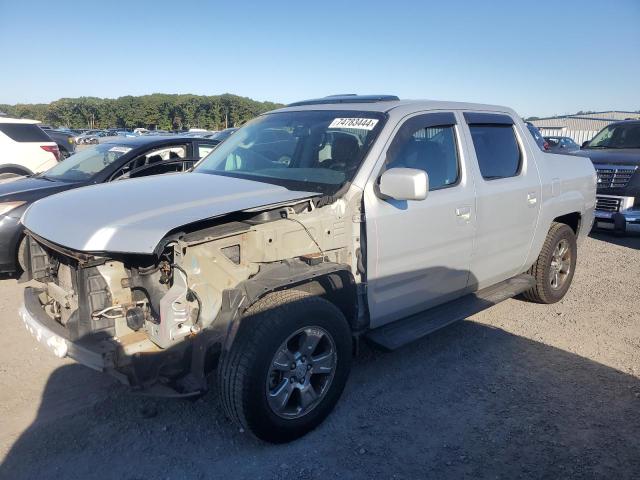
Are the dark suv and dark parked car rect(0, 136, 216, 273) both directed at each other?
no

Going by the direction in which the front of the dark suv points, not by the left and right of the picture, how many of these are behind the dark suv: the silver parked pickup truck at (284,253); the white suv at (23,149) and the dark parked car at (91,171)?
0

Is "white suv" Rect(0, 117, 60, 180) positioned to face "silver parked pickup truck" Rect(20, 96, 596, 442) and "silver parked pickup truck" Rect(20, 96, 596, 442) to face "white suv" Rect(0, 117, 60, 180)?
no

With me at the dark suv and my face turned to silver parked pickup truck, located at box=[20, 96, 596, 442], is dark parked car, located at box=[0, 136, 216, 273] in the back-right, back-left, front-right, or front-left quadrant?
front-right

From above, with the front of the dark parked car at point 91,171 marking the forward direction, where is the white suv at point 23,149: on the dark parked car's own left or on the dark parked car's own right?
on the dark parked car's own right

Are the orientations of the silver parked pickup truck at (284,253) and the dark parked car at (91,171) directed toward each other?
no

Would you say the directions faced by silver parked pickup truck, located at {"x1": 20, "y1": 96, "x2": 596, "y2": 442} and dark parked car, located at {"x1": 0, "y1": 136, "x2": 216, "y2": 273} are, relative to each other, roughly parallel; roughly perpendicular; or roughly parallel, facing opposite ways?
roughly parallel

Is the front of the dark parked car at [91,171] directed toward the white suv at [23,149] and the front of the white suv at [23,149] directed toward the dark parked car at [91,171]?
no

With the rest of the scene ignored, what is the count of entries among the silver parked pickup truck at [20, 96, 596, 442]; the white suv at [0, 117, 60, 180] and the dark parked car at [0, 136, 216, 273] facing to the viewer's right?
0

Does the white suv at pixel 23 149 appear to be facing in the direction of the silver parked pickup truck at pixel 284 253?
no

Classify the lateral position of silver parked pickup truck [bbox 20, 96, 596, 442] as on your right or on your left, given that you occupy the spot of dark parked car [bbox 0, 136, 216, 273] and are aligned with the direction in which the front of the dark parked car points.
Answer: on your left

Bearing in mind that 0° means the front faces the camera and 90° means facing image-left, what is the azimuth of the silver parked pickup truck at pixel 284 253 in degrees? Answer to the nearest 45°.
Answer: approximately 45°

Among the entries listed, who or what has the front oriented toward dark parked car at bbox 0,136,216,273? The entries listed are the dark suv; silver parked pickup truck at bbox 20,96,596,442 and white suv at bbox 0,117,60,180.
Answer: the dark suv
